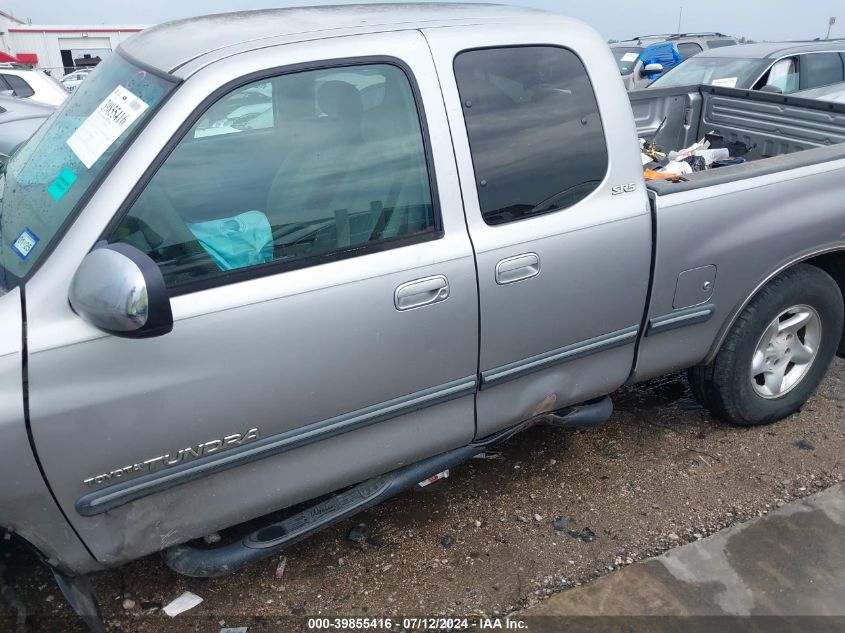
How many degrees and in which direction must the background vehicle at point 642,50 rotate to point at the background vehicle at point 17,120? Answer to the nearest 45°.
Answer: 0° — it already faces it

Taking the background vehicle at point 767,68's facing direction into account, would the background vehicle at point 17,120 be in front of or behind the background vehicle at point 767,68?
in front

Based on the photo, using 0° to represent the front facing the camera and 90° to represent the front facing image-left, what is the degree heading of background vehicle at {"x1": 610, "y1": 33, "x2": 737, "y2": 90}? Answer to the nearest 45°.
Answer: approximately 45°

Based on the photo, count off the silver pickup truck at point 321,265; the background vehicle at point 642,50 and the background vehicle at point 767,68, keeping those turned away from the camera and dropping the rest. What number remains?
0

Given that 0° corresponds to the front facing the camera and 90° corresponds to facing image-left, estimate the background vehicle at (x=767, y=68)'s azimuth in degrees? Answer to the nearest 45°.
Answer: approximately 45°

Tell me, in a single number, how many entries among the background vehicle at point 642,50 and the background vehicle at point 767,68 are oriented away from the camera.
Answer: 0

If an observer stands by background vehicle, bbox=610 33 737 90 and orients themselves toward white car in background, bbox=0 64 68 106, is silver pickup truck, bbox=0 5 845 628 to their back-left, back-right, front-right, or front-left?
front-left

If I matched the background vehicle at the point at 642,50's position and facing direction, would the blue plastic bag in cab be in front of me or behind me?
in front

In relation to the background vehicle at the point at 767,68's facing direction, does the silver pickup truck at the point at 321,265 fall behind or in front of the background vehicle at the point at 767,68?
in front

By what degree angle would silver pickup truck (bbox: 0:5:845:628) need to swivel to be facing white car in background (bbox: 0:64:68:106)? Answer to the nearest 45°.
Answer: approximately 90° to its right

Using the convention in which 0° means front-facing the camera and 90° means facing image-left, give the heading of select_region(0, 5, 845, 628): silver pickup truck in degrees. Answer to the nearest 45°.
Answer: approximately 45°

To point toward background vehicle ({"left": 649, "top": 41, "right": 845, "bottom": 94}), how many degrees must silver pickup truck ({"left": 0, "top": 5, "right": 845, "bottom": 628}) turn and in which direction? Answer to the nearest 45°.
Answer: approximately 180°

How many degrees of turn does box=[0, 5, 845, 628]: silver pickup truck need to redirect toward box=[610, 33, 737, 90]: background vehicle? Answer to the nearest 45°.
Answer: approximately 135° to its right

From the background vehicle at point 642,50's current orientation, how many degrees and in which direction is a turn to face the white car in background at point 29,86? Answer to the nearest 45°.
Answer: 0° — it already faces it
